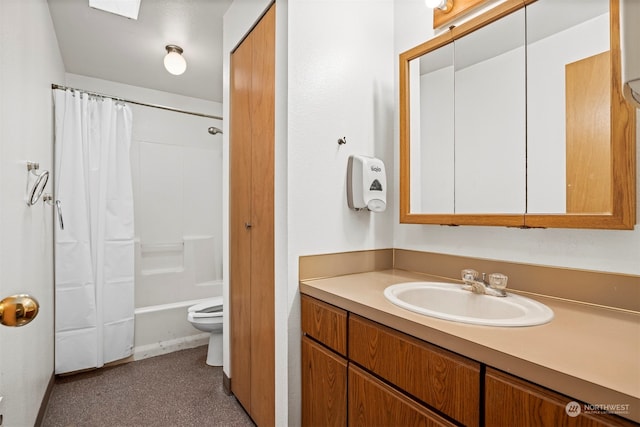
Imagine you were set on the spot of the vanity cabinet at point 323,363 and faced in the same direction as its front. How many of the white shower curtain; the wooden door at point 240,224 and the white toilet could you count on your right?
3

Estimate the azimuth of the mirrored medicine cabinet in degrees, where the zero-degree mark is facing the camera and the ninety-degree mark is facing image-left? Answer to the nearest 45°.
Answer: approximately 45°

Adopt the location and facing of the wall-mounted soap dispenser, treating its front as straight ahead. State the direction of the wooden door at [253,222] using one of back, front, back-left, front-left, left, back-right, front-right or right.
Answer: back-right

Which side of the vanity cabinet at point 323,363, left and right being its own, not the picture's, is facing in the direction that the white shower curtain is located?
right

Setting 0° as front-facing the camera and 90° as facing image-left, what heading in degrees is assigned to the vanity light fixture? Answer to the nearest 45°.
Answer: approximately 45°

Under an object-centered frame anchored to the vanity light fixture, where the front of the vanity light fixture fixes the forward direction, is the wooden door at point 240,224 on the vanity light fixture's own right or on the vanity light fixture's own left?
on the vanity light fixture's own right

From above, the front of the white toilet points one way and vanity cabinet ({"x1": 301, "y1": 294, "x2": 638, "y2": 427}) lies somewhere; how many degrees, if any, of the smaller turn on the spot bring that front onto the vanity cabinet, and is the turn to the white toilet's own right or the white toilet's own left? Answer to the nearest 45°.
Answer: approximately 90° to the white toilet's own left

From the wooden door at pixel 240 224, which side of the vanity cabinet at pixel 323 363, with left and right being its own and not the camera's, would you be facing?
right
